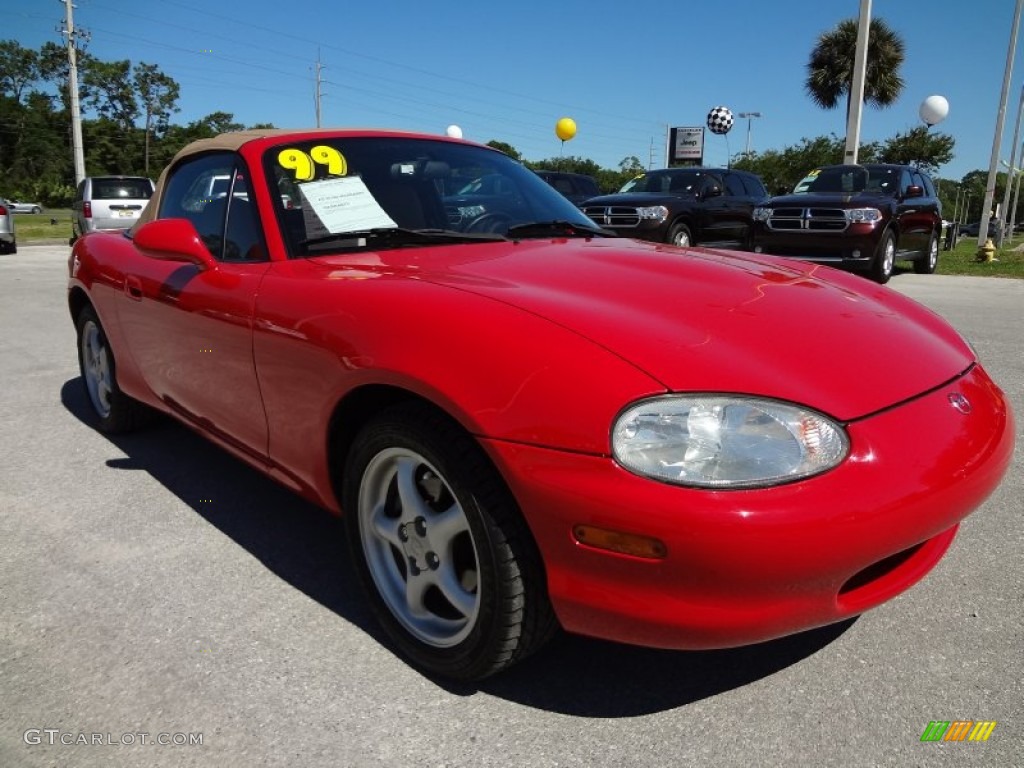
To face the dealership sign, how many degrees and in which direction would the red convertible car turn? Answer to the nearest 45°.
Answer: approximately 135° to its left

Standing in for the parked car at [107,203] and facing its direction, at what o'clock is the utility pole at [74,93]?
The utility pole is roughly at 12 o'clock from the parked car.

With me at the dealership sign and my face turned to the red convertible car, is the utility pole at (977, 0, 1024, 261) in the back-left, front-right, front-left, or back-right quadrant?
front-left

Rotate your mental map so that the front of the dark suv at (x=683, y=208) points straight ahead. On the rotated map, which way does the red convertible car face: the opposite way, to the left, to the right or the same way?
to the left

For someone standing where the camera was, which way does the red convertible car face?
facing the viewer and to the right of the viewer

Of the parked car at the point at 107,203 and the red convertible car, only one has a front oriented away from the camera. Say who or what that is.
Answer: the parked car

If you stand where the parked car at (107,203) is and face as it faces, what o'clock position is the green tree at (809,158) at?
The green tree is roughly at 2 o'clock from the parked car.

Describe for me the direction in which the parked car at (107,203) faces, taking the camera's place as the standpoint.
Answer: facing away from the viewer

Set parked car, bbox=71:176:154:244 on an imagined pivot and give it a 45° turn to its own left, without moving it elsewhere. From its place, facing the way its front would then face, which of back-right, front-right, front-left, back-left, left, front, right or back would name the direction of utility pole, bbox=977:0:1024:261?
back-right

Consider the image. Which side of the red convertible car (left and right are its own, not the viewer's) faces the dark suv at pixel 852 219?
left

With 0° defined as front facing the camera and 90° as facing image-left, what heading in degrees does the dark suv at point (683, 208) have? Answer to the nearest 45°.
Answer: approximately 45°

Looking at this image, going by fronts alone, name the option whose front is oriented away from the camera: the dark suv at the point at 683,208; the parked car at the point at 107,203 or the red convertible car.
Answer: the parked car

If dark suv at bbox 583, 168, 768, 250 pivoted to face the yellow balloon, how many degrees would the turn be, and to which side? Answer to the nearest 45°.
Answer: approximately 135° to its right
